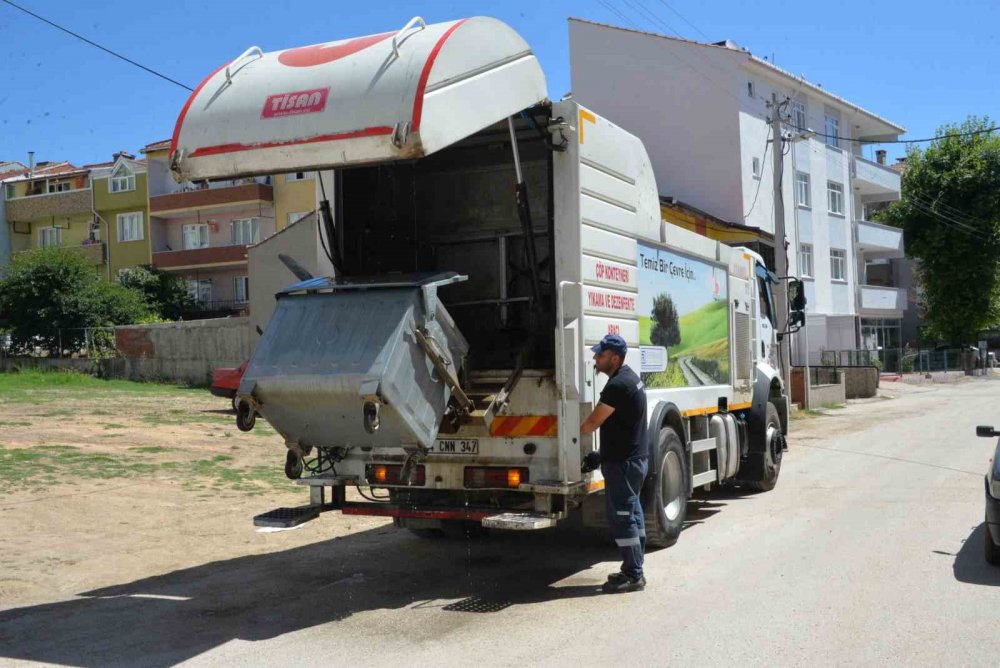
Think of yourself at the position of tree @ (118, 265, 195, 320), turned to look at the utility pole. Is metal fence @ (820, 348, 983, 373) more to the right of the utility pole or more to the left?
left

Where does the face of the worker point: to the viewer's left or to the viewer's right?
to the viewer's left

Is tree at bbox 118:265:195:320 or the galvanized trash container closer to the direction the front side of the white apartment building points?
the galvanized trash container

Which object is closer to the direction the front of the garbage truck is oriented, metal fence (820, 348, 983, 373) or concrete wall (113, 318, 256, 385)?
the metal fence

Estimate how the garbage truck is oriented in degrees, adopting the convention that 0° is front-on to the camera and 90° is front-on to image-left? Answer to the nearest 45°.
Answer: approximately 225°

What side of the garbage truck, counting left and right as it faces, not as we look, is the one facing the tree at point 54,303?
left

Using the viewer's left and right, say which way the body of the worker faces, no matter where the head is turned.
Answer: facing to the left of the viewer

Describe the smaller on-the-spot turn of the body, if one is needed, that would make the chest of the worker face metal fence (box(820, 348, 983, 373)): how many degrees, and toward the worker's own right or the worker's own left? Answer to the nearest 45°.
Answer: approximately 90° to the worker's own right

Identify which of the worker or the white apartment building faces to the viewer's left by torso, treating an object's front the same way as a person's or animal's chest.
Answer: the worker
